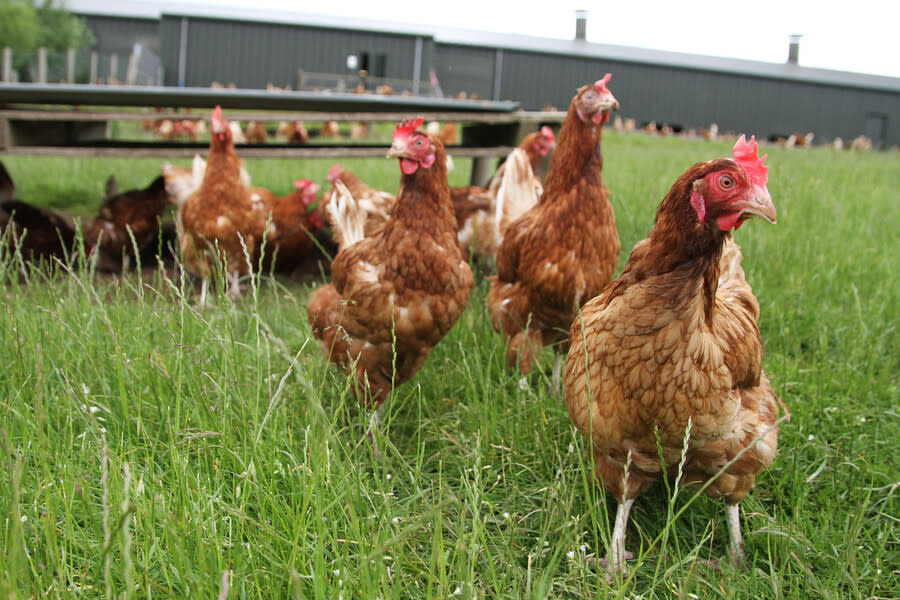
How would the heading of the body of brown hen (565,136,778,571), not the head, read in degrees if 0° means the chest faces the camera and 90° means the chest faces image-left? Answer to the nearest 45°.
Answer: approximately 0°

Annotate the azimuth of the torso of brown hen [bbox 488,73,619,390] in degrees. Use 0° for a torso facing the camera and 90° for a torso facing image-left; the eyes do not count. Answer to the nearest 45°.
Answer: approximately 315°

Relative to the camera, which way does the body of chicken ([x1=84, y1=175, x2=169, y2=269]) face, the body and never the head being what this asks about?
to the viewer's left

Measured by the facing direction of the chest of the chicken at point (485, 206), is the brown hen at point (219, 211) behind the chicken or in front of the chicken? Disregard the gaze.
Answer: behind

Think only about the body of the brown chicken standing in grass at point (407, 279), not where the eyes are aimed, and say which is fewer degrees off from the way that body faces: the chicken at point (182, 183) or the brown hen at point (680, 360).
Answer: the brown hen

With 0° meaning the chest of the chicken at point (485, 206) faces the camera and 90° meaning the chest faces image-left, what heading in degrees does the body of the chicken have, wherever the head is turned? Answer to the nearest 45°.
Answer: approximately 270°
